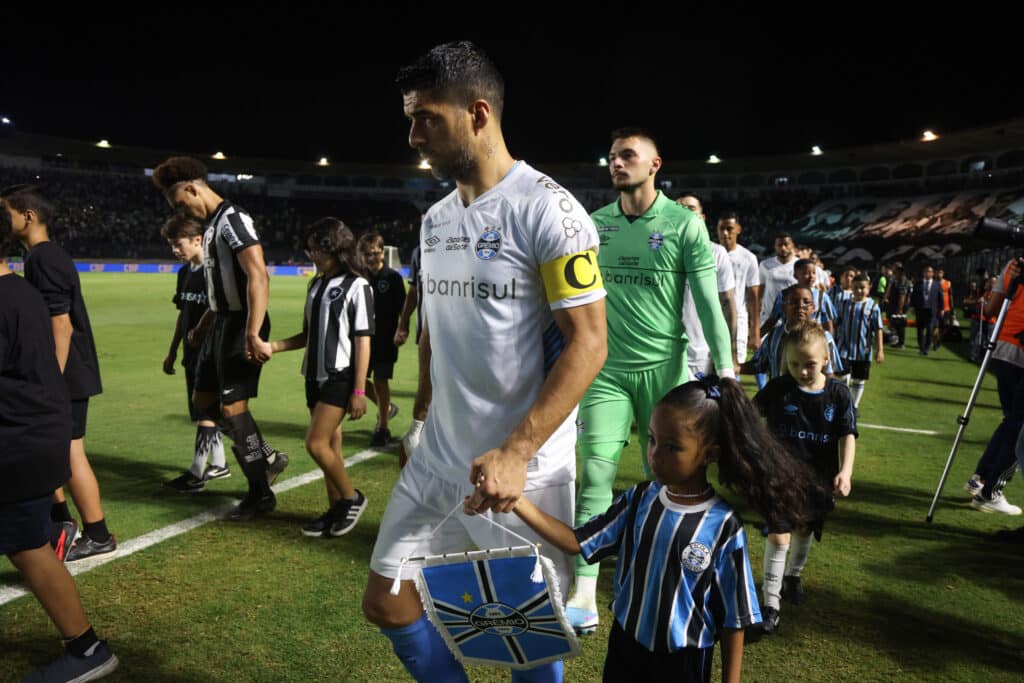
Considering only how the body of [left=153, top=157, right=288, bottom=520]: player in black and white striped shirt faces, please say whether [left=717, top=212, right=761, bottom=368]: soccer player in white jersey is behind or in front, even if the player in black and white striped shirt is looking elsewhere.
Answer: behind

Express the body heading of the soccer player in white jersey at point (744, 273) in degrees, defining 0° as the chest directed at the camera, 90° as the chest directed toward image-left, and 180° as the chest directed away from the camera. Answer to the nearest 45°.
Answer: approximately 45°

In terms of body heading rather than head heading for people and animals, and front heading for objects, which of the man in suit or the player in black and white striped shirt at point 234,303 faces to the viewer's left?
the player in black and white striped shirt

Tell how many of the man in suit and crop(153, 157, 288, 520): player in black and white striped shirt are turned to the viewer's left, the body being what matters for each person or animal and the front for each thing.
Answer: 1

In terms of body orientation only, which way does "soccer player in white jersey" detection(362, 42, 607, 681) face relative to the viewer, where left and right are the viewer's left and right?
facing the viewer and to the left of the viewer

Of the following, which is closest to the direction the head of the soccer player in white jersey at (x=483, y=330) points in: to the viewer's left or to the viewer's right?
to the viewer's left

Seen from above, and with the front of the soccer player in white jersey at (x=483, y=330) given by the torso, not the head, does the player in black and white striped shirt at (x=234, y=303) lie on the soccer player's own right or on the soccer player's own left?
on the soccer player's own right

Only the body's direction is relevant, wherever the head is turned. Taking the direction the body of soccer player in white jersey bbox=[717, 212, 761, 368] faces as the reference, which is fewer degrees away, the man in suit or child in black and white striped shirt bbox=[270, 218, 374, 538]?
the child in black and white striped shirt

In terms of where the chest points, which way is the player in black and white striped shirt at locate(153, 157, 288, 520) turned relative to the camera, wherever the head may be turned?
to the viewer's left

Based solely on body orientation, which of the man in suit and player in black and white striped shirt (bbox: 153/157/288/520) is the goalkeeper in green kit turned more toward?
the player in black and white striped shirt
